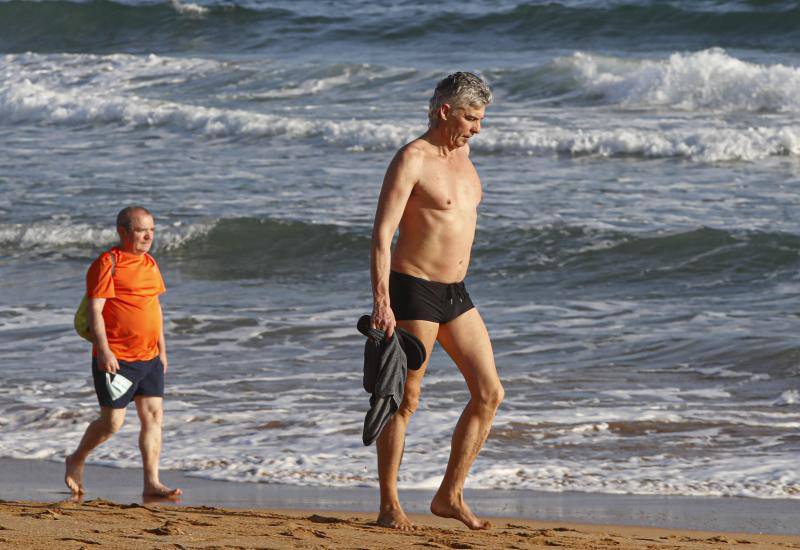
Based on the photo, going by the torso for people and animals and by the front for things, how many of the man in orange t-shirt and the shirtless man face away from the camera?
0

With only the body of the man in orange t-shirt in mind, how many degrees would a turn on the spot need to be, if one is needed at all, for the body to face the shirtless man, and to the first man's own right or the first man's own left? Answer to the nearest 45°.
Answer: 0° — they already face them

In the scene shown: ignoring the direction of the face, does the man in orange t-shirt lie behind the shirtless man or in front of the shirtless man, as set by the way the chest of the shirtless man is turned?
behind

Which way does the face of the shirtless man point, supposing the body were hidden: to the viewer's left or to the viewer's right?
to the viewer's right
